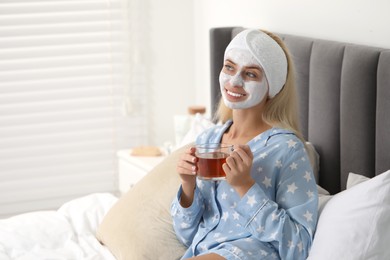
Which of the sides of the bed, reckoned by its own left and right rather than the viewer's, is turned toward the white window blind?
right

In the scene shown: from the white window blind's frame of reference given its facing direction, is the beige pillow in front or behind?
in front

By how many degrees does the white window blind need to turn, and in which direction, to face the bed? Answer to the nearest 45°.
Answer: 0° — it already faces it

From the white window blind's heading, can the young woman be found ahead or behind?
ahead

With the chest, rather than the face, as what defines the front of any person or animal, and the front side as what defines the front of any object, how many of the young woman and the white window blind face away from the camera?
0

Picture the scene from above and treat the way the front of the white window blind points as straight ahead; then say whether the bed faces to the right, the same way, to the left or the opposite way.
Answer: to the right

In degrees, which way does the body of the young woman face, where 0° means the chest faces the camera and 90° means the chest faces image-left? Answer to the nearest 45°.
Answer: approximately 45°

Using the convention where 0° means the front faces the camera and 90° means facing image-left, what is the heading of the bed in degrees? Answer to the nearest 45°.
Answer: approximately 45°

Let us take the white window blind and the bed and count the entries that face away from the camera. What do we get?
0

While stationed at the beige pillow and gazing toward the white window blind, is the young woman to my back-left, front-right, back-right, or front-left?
back-right

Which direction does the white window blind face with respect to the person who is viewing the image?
facing the viewer and to the right of the viewer

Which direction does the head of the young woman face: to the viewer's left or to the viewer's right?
to the viewer's left

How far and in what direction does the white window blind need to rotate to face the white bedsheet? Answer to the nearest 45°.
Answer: approximately 45° to its right
